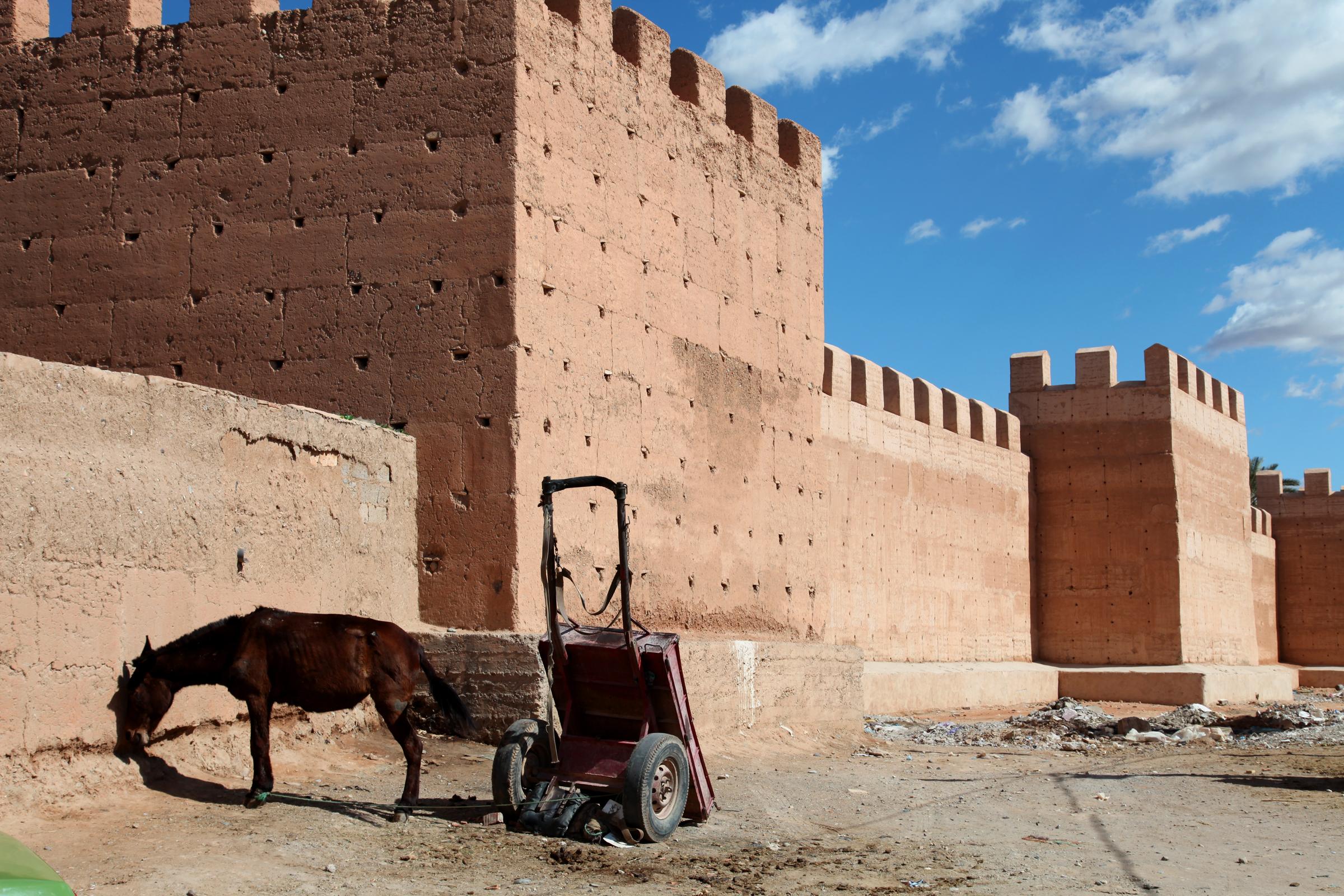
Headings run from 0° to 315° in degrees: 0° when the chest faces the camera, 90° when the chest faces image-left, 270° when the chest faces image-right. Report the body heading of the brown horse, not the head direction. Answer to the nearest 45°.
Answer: approximately 90°

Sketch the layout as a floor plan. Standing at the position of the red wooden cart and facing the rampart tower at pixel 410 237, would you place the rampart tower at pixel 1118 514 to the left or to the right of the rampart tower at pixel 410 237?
right

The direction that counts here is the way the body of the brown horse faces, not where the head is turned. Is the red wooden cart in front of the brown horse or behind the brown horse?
behind

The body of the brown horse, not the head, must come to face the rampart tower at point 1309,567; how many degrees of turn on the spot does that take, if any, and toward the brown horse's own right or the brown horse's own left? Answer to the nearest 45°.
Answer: approximately 135° to the brown horse's own right

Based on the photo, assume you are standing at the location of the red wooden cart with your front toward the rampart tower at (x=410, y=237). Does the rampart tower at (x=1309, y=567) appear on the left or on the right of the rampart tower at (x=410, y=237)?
right

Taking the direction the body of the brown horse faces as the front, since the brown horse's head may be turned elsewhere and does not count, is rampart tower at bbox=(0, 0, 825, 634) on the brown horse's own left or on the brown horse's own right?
on the brown horse's own right
